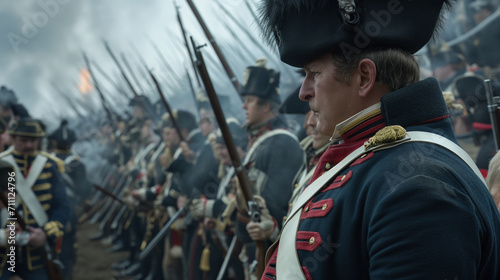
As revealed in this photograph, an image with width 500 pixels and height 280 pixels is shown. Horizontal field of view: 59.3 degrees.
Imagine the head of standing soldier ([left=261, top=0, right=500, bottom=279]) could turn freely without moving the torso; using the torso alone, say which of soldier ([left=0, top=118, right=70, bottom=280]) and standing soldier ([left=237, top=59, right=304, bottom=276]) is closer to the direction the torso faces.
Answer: the soldier

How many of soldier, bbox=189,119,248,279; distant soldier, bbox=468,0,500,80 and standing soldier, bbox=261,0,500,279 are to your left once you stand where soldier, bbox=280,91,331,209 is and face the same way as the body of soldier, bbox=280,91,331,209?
1

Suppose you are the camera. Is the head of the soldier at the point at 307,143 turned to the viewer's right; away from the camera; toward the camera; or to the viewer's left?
to the viewer's left

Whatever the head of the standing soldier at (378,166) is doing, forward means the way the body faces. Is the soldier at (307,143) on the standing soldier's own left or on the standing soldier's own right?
on the standing soldier's own right

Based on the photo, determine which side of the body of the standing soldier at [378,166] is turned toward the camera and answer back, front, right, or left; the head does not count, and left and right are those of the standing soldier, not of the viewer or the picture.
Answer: left

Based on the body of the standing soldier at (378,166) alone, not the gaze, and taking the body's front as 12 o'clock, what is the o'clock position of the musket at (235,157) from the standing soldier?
The musket is roughly at 2 o'clock from the standing soldier.

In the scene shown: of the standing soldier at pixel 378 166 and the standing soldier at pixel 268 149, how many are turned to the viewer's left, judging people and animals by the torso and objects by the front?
2

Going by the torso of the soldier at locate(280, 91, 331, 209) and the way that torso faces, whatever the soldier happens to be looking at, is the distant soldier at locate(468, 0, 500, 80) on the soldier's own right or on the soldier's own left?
on the soldier's own right

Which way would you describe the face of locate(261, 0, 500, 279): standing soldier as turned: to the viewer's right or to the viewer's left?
to the viewer's left

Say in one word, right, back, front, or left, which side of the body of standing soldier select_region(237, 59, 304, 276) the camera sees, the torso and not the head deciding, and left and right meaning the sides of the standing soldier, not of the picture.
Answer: left

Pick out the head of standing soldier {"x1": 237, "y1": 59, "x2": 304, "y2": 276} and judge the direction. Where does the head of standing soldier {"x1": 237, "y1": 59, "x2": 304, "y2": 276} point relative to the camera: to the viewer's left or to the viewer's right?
to the viewer's left

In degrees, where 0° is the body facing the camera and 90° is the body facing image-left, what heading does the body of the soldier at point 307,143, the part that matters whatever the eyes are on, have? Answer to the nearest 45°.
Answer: approximately 90°
